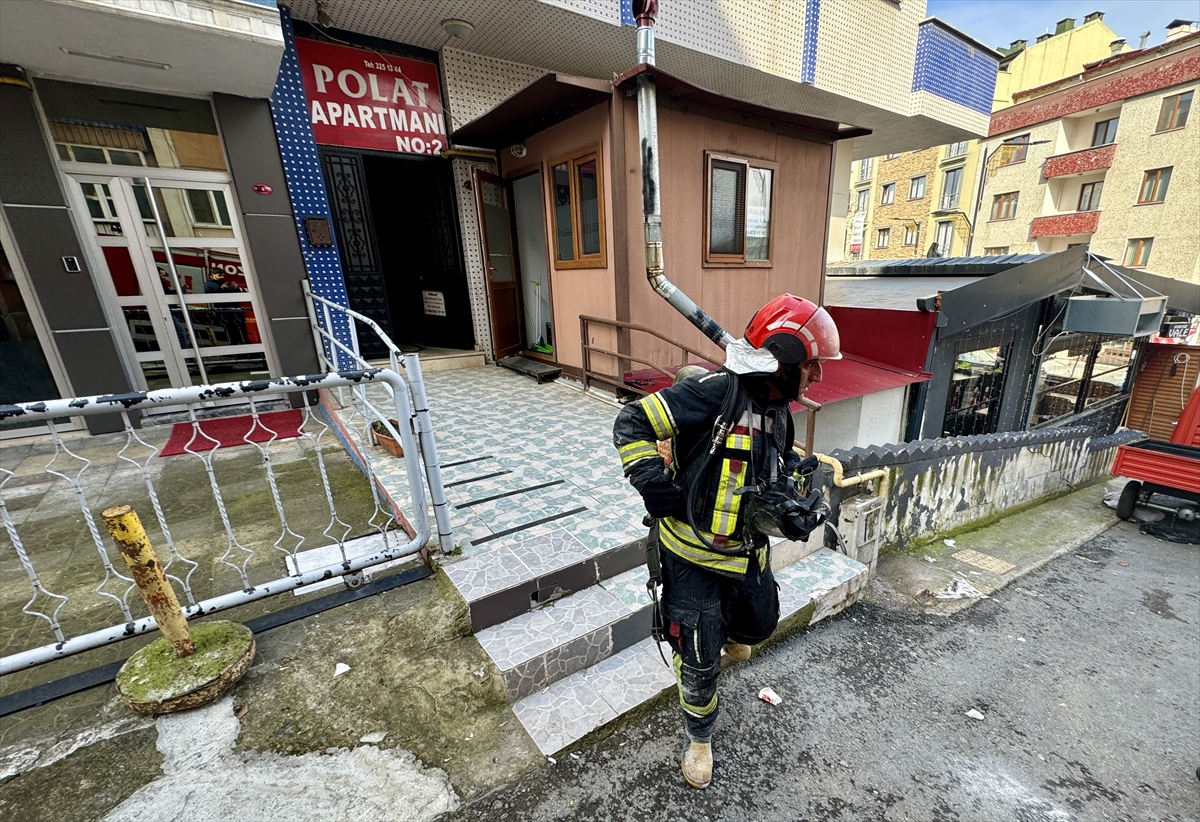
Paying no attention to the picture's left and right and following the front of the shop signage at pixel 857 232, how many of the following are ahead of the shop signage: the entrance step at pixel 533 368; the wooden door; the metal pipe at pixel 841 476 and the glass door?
4

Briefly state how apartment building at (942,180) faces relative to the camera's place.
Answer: facing the viewer and to the left of the viewer

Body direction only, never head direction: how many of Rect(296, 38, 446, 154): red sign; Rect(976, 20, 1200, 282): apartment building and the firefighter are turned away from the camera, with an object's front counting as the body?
0

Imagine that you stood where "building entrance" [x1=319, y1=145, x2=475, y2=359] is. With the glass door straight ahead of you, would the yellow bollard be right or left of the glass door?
left

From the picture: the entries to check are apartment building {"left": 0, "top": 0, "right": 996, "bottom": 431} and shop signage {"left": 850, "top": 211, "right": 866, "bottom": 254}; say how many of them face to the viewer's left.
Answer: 0

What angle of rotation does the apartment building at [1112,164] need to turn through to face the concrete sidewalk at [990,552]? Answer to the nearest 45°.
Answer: approximately 45° to its left

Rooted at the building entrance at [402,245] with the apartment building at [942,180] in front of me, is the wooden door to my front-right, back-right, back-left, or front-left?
front-right

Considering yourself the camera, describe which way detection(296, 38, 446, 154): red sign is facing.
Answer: facing the viewer and to the right of the viewer

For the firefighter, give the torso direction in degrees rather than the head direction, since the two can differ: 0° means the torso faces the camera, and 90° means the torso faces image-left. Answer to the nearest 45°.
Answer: approximately 315°

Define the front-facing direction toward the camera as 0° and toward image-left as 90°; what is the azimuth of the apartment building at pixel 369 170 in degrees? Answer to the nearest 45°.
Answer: approximately 315°

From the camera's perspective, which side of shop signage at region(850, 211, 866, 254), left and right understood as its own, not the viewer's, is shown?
front

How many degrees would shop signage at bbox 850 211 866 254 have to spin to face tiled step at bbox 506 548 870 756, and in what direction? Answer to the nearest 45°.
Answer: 0° — it already faces it

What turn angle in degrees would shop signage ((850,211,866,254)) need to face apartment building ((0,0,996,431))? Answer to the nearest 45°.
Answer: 0° — it already faces it

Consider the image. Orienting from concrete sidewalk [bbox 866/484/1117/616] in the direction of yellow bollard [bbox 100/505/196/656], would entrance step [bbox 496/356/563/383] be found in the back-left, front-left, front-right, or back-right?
front-right

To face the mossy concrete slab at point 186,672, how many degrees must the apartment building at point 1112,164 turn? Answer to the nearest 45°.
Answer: approximately 45° to its left
